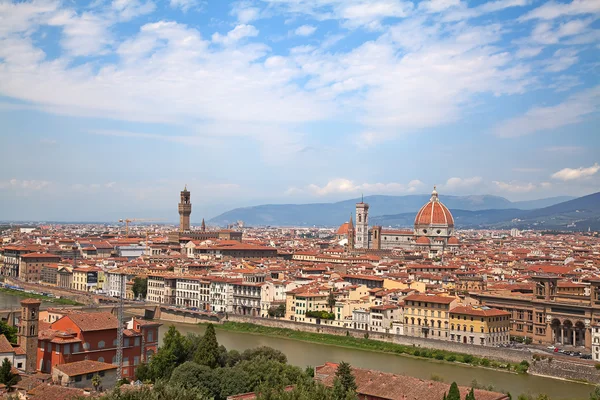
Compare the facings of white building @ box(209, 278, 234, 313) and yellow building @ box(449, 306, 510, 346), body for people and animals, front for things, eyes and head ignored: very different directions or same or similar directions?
same or similar directions

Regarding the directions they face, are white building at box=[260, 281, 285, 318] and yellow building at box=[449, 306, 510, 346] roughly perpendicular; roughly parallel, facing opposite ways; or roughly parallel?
roughly parallel

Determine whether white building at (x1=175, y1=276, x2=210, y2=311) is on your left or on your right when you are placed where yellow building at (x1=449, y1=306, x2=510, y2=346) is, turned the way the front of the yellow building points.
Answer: on your right

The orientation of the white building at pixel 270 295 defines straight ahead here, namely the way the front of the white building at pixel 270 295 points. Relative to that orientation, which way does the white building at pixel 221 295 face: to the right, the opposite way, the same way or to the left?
the same way

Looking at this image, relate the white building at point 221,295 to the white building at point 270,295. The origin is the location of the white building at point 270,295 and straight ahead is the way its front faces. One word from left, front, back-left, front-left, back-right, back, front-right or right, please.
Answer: right

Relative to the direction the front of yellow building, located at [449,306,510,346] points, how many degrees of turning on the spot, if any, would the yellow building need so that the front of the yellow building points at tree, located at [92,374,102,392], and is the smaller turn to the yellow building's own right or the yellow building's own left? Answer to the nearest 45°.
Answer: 0° — it already faces it

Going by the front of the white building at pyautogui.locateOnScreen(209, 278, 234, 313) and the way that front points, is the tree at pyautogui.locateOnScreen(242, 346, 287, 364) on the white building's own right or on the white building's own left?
on the white building's own left

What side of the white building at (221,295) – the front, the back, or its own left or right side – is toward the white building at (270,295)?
left

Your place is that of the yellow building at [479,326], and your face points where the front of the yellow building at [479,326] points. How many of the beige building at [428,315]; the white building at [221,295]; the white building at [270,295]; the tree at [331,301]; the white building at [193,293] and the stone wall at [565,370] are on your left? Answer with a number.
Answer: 1

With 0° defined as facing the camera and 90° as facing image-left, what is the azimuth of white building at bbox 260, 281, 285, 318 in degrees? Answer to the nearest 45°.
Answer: approximately 45°

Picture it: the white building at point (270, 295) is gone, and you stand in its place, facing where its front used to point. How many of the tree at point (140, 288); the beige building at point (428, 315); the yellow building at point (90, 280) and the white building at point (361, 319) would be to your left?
2

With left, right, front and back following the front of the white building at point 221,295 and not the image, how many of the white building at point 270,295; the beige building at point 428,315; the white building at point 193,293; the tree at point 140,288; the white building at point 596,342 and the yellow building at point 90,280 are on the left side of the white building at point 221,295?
3

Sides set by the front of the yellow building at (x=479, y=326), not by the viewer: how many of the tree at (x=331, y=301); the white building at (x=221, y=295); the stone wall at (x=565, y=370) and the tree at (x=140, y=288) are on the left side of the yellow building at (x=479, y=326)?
1

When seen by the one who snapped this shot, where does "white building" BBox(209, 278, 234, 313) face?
facing the viewer and to the left of the viewer

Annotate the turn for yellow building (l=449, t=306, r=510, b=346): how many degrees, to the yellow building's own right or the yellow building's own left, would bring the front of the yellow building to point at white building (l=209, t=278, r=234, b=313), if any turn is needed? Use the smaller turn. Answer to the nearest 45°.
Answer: approximately 90° to the yellow building's own right

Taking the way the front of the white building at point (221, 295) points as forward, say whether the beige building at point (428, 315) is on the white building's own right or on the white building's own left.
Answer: on the white building's own left
